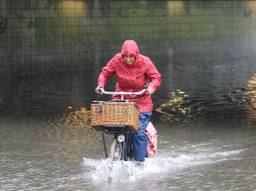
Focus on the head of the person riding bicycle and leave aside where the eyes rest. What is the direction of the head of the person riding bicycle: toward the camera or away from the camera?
toward the camera

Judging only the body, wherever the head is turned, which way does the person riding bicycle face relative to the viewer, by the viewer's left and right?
facing the viewer
